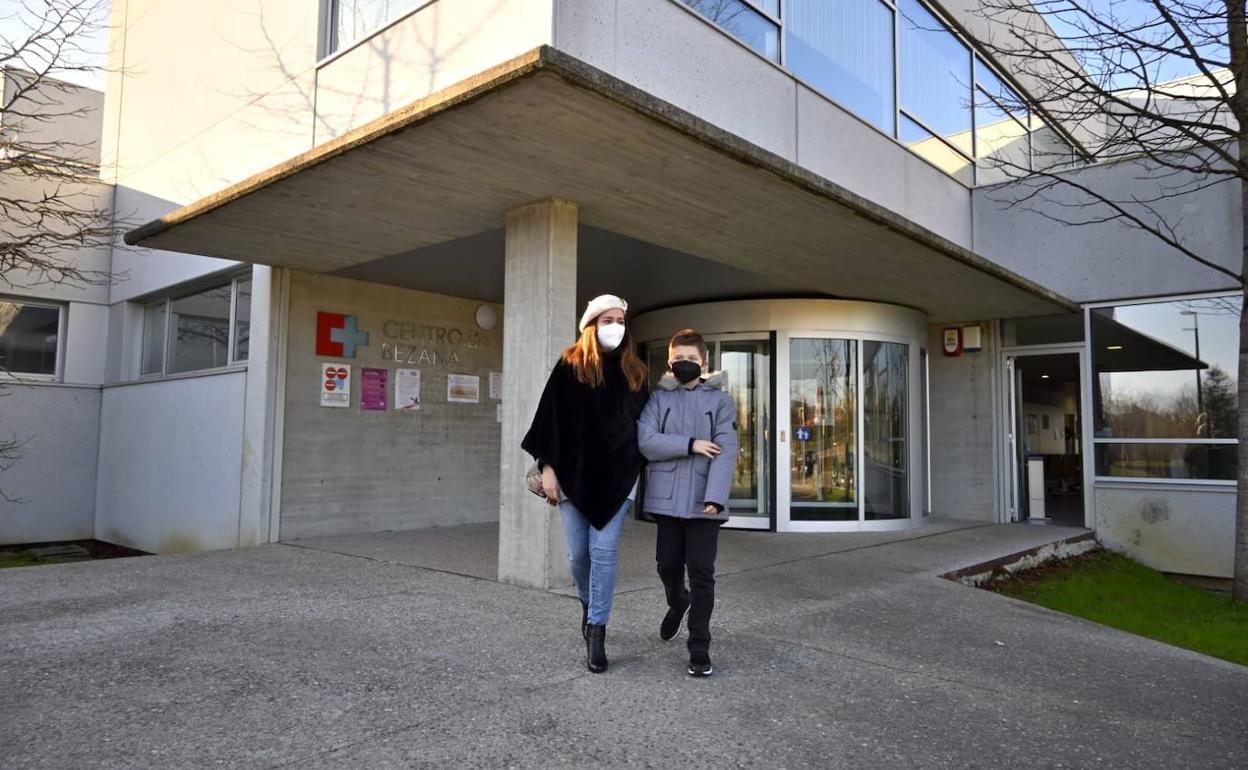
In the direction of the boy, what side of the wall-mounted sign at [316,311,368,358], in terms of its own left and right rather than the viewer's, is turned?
front

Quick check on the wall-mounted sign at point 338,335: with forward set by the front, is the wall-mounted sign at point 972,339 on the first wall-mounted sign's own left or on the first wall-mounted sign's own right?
on the first wall-mounted sign's own left

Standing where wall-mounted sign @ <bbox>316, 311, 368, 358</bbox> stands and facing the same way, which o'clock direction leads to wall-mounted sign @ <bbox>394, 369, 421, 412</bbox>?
wall-mounted sign @ <bbox>394, 369, 421, 412</bbox> is roughly at 8 o'clock from wall-mounted sign @ <bbox>316, 311, 368, 358</bbox>.

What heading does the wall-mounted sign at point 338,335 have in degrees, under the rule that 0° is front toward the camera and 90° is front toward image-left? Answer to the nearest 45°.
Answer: approximately 0°

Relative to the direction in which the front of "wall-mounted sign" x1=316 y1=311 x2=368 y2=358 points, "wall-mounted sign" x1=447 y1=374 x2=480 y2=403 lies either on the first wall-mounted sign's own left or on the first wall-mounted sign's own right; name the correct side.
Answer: on the first wall-mounted sign's own left

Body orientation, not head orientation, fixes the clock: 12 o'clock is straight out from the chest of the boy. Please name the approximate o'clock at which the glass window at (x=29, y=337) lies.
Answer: The glass window is roughly at 4 o'clock from the boy.

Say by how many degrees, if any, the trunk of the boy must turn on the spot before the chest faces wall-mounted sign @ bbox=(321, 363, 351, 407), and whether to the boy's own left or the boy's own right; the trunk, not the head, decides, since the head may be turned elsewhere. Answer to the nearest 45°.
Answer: approximately 135° to the boy's own right

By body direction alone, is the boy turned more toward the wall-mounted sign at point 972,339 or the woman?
the woman

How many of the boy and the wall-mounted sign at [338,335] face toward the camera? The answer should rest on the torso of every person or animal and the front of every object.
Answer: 2

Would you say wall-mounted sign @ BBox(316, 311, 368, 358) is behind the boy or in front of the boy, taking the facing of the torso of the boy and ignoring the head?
behind
